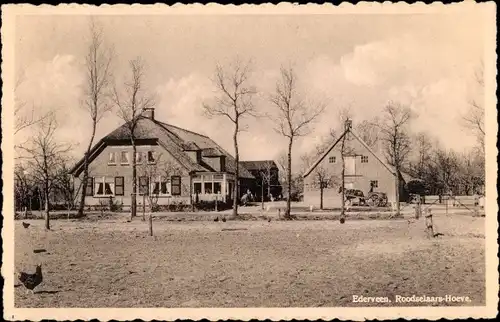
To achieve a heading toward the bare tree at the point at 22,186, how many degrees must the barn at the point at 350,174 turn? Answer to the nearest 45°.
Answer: approximately 45° to its right

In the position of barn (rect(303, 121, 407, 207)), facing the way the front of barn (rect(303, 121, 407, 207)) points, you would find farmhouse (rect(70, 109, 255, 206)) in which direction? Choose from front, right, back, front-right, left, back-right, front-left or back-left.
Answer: right

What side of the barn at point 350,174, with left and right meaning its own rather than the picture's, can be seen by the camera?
front

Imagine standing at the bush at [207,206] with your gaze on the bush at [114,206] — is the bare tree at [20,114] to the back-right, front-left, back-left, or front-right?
front-left
